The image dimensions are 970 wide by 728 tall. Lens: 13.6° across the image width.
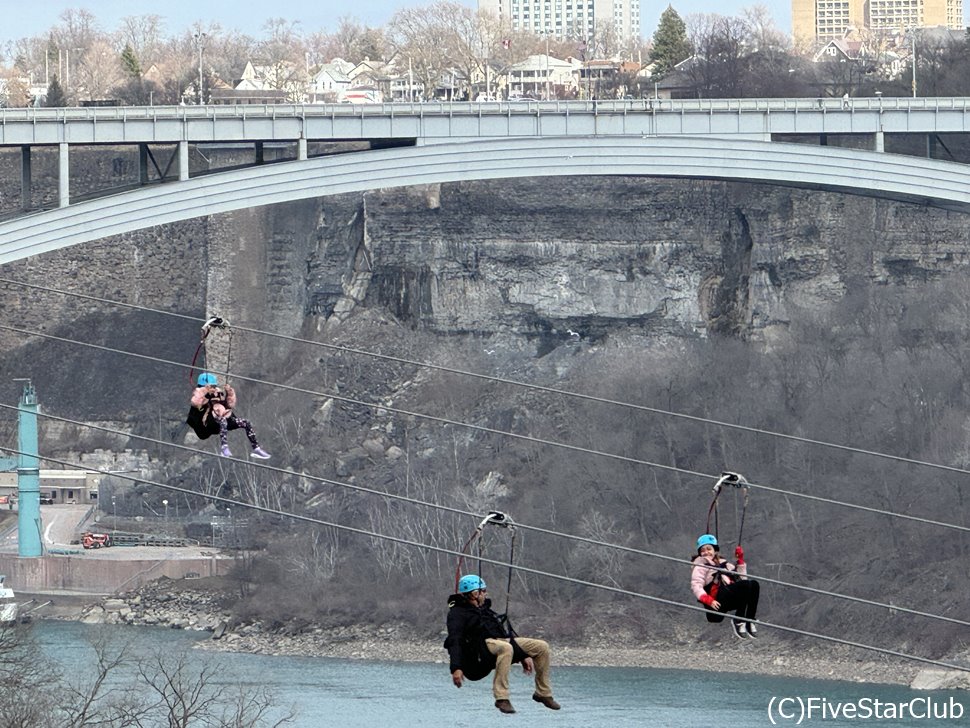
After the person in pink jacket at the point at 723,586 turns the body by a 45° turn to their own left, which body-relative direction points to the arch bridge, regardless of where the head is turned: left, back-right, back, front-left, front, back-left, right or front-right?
left

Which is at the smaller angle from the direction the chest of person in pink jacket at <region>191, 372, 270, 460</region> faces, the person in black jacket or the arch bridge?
the person in black jacket

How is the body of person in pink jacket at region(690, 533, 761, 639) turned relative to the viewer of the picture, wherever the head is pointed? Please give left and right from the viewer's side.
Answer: facing the viewer and to the right of the viewer

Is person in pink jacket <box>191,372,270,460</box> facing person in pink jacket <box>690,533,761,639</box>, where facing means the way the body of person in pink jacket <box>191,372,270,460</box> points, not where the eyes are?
yes

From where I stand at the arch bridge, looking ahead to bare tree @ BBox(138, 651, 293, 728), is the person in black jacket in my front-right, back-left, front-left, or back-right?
front-left

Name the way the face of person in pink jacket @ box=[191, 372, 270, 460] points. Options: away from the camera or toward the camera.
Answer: toward the camera

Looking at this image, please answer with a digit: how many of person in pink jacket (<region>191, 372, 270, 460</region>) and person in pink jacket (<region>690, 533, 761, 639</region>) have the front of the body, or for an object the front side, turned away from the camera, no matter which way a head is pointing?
0

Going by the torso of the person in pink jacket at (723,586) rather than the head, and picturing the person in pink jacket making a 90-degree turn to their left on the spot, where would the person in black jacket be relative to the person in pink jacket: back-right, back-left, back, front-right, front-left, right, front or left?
back

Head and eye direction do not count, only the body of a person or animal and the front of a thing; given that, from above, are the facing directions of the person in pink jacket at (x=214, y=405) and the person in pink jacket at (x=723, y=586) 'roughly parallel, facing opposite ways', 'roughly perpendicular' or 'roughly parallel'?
roughly parallel
